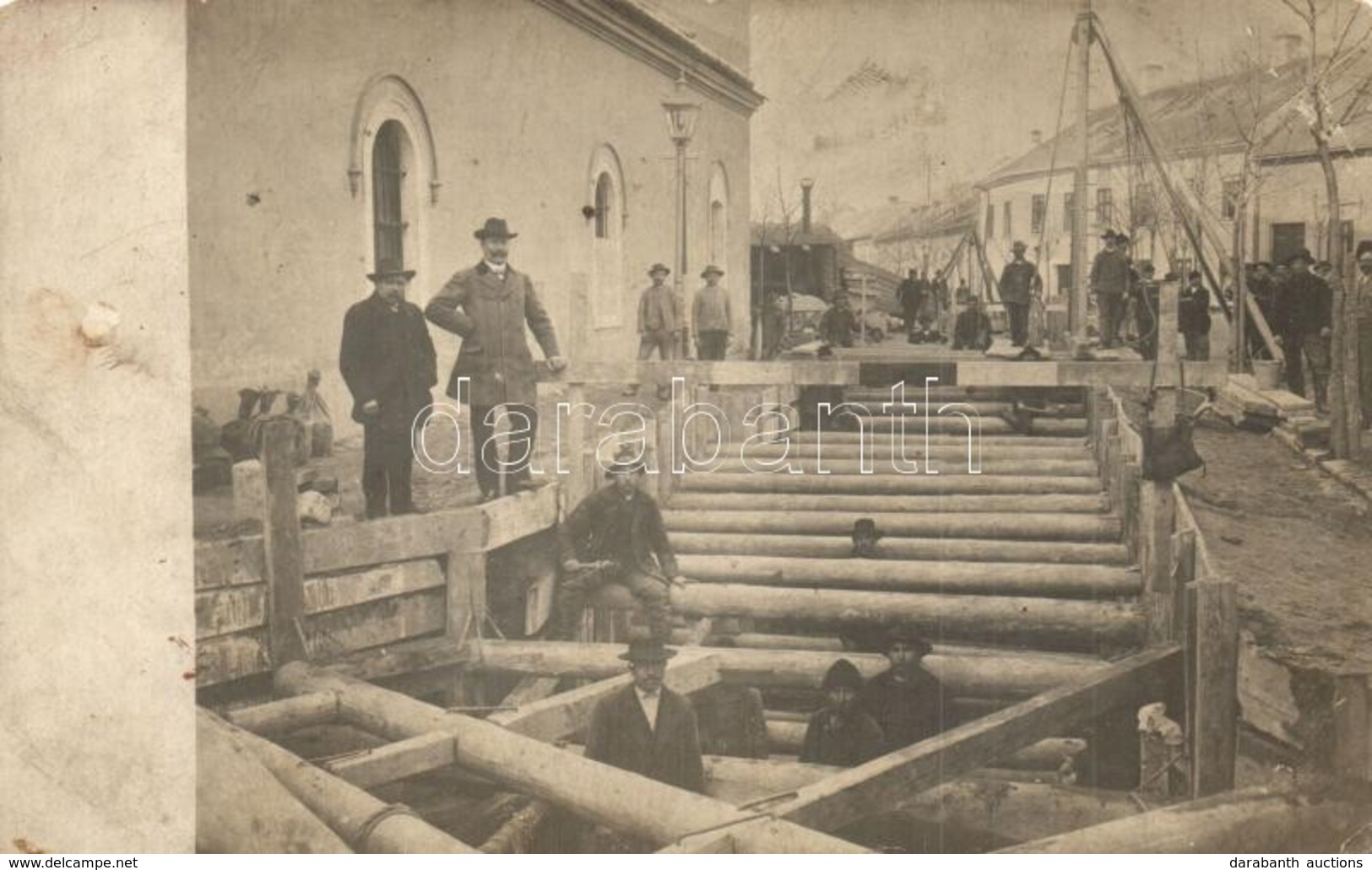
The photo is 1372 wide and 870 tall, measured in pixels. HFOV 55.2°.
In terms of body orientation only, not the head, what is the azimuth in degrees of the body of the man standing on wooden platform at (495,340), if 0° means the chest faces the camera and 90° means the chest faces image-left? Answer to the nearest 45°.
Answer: approximately 0°

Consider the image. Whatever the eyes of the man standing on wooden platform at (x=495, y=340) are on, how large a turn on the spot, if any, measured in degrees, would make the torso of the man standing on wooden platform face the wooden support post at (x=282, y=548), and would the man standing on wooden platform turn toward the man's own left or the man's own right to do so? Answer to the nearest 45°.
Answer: approximately 90° to the man's own right

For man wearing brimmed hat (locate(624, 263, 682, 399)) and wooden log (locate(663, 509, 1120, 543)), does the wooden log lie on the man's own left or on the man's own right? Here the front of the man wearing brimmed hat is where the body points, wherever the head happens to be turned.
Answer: on the man's own left

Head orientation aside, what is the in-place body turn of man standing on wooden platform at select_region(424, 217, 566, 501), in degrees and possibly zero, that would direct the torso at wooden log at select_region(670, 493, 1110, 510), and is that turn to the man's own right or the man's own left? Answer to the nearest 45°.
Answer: approximately 90° to the man's own left

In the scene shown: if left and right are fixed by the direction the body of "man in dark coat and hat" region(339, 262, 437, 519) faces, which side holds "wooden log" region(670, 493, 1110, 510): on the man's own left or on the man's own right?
on the man's own left

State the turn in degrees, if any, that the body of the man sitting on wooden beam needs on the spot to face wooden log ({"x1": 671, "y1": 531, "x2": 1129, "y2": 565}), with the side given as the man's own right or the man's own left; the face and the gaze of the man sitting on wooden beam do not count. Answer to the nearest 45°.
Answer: approximately 90° to the man's own left

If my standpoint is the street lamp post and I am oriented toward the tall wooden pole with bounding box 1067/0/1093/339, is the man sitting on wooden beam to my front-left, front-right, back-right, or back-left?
back-right

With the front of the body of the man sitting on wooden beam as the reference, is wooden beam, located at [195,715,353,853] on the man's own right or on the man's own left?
on the man's own right
